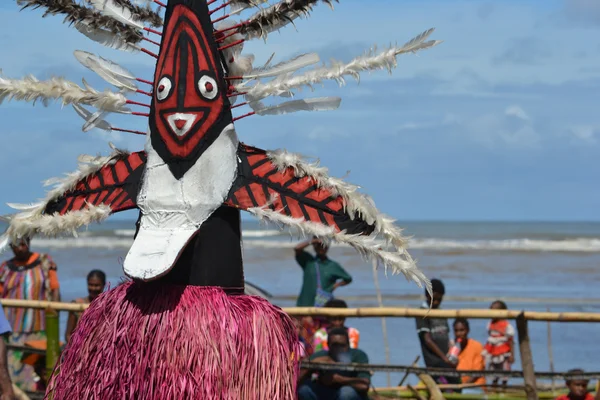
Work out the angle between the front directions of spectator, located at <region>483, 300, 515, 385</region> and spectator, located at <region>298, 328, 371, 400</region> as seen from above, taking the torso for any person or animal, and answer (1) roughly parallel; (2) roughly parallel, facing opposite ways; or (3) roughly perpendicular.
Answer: roughly parallel

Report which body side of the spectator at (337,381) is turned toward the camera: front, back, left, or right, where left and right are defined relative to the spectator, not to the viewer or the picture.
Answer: front

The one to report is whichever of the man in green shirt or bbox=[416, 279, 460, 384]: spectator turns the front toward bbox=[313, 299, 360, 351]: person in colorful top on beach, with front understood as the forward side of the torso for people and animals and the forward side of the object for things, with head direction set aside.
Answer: the man in green shirt

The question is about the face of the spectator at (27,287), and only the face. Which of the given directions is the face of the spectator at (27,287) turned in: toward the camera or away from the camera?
toward the camera

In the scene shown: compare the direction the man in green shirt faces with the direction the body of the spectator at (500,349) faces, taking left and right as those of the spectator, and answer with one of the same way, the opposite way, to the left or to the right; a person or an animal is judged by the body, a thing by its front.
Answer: the same way

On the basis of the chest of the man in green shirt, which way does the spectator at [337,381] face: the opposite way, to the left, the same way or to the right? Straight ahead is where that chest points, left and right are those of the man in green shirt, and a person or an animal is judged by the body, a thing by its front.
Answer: the same way

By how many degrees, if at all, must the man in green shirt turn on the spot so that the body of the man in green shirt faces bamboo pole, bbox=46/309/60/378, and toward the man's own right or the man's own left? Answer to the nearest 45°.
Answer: approximately 45° to the man's own right

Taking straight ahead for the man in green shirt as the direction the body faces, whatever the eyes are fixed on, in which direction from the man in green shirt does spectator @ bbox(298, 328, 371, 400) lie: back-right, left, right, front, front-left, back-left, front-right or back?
front

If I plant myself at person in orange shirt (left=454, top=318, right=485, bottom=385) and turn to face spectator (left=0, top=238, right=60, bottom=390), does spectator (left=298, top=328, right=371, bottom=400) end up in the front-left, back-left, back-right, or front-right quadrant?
front-left

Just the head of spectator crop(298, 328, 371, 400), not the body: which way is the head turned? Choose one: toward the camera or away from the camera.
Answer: toward the camera

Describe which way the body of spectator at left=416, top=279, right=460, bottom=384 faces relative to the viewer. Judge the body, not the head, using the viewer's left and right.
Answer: facing the viewer and to the right of the viewer

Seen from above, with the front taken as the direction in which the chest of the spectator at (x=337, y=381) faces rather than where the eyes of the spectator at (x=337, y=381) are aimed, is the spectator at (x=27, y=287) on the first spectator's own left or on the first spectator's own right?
on the first spectator's own right

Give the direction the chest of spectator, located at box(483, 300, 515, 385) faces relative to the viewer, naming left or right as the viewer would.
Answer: facing the viewer

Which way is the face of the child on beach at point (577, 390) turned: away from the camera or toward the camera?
toward the camera
